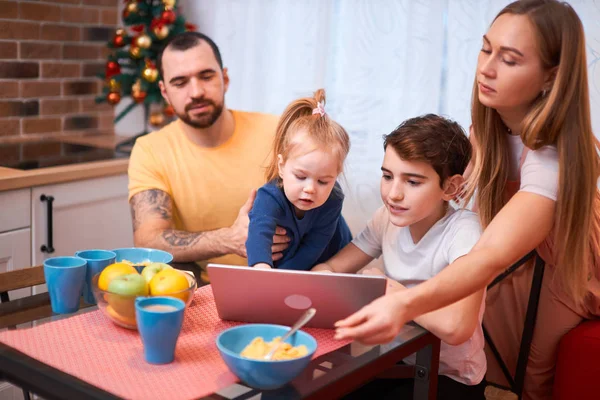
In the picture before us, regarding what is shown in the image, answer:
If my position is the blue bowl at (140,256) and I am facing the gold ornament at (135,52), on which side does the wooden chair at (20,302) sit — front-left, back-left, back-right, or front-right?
back-left

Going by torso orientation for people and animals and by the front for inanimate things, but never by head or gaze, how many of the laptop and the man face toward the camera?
1

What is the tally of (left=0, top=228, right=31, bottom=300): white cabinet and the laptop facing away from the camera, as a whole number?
1

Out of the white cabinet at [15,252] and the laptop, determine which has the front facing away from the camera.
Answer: the laptop

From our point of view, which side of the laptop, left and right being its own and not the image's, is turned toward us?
back
